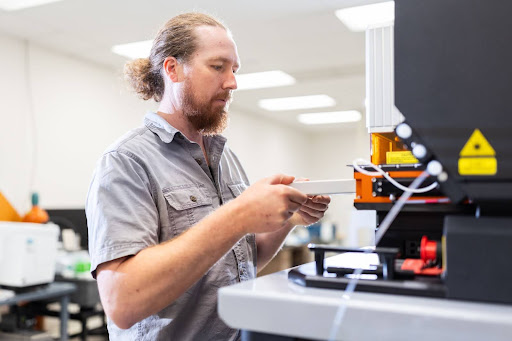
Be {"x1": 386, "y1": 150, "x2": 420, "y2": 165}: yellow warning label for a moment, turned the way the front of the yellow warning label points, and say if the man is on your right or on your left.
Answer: on your right

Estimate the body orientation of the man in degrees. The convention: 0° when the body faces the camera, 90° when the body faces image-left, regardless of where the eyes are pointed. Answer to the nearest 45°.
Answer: approximately 315°

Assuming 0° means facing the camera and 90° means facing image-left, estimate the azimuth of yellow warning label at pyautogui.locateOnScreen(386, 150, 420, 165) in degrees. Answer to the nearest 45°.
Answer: approximately 0°

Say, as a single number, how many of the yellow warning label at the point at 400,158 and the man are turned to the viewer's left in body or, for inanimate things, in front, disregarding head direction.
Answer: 0

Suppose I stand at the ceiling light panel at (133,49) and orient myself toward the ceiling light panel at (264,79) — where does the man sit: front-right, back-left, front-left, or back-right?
back-right

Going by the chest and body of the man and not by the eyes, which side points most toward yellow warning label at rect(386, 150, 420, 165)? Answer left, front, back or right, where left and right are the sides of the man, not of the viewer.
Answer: front
